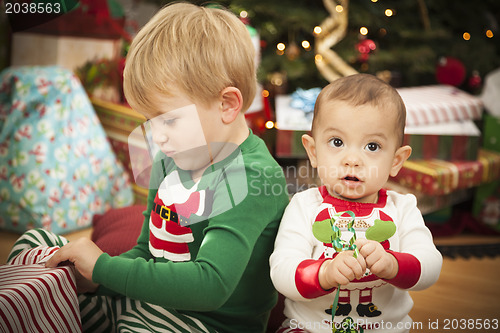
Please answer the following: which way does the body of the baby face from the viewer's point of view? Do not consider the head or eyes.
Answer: toward the camera

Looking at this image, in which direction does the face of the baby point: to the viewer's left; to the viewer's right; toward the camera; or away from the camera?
toward the camera

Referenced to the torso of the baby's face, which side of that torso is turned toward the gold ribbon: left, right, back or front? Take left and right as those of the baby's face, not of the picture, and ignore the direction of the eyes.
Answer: back

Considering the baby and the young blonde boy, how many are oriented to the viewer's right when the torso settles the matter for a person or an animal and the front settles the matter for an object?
0

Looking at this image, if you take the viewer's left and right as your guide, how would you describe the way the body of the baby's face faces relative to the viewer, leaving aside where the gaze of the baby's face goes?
facing the viewer

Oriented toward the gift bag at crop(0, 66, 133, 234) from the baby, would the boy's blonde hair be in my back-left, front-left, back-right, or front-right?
front-left

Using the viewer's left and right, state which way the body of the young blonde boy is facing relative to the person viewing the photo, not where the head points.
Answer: facing the viewer and to the left of the viewer

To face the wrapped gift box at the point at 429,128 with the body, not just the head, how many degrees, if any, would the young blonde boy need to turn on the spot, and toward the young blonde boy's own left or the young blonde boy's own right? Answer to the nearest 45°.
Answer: approximately 180°

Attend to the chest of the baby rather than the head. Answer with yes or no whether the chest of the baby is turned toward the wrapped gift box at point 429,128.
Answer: no

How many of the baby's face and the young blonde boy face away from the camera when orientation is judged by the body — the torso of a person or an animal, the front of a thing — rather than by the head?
0

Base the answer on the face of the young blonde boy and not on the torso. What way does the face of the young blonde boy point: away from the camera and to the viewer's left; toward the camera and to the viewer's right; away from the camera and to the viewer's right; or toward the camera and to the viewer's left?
toward the camera and to the viewer's left

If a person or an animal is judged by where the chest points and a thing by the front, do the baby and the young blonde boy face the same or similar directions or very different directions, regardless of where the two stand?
same or similar directions

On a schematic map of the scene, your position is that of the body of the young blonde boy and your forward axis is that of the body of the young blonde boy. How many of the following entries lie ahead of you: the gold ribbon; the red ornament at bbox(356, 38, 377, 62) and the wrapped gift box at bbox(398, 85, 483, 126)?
0

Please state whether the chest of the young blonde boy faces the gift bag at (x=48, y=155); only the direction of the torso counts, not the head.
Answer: no
